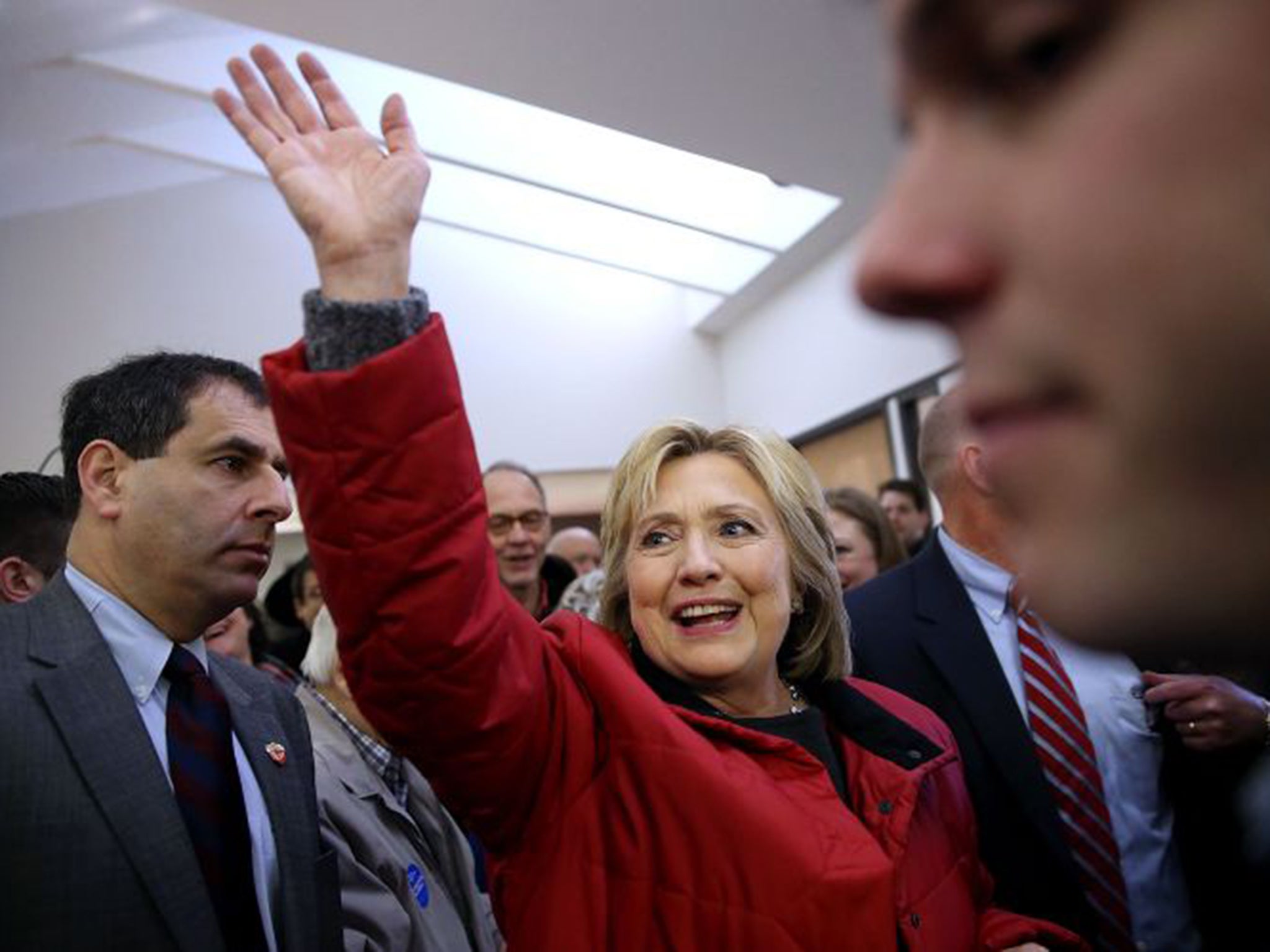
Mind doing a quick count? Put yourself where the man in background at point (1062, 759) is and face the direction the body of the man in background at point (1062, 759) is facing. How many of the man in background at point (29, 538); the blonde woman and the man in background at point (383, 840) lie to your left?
0

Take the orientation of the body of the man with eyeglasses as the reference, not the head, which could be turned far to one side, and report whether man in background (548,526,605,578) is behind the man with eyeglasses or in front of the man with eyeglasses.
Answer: behind

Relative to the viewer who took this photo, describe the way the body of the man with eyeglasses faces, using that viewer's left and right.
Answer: facing the viewer

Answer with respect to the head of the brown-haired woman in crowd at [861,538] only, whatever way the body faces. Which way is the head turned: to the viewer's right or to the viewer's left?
to the viewer's left

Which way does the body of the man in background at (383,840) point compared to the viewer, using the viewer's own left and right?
facing the viewer and to the right of the viewer

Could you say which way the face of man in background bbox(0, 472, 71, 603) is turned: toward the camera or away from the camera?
away from the camera

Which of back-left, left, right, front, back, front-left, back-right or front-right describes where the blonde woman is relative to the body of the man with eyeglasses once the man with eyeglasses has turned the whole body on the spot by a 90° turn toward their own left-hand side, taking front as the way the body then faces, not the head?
right

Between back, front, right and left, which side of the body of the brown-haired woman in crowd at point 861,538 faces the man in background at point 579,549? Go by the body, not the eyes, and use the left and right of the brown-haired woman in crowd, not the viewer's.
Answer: right

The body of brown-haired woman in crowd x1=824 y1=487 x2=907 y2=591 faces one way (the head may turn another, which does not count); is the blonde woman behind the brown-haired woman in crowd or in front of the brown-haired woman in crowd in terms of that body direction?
in front

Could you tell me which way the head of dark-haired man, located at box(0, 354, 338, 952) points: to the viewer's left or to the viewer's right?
to the viewer's right

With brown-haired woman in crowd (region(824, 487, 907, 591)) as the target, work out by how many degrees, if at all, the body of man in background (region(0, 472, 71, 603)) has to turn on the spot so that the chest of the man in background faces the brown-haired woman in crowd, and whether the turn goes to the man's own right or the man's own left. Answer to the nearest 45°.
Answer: approximately 45° to the man's own right

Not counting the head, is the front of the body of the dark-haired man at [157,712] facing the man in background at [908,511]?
no

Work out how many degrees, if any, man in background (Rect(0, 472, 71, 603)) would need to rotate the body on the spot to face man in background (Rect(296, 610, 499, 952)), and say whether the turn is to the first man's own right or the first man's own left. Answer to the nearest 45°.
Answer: approximately 90° to the first man's own right

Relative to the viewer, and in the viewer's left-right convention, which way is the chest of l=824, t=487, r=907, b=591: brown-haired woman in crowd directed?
facing the viewer and to the left of the viewer

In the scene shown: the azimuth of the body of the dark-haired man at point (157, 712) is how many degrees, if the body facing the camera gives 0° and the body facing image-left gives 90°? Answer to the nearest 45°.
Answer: approximately 315°

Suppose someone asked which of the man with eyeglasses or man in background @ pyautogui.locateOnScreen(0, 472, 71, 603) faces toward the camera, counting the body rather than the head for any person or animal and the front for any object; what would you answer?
the man with eyeglasses
